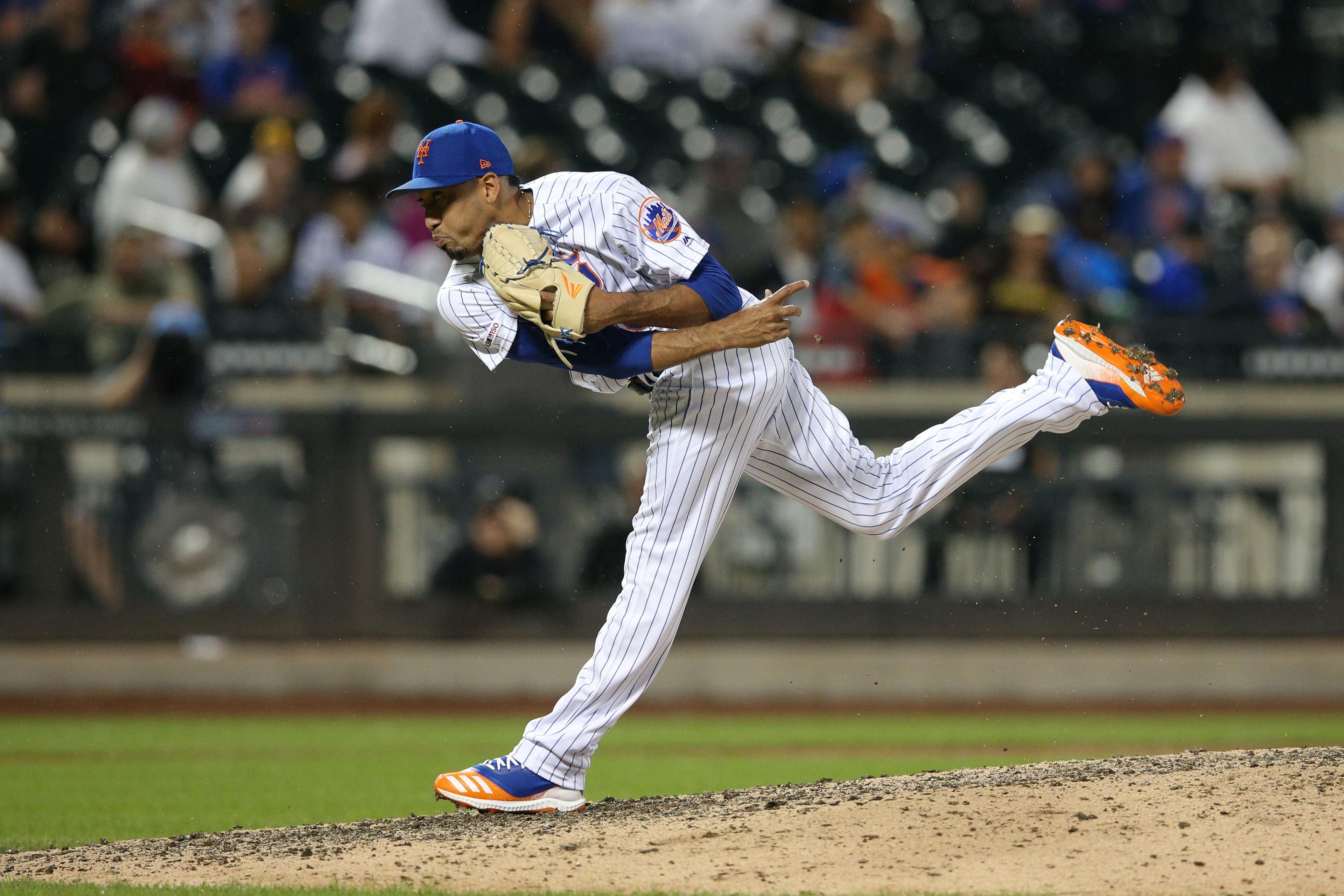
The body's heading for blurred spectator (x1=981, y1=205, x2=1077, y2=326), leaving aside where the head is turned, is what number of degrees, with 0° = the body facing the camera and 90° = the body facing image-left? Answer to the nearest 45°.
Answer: approximately 0°

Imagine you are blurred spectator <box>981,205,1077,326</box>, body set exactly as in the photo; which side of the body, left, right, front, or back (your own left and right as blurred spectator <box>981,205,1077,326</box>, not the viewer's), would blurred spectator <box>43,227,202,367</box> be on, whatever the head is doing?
right

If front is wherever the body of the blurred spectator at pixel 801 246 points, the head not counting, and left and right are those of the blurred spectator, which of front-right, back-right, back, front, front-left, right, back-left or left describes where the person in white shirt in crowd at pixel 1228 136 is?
back-left

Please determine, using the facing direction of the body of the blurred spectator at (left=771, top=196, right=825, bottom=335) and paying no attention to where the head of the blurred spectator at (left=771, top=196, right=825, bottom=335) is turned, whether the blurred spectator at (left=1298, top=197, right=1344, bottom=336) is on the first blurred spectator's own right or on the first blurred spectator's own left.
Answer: on the first blurred spectator's own left

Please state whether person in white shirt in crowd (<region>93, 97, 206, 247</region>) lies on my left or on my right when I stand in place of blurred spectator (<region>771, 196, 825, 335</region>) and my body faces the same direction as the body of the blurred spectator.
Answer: on my right

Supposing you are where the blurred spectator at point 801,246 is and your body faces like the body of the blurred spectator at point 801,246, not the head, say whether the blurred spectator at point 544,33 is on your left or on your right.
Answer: on your right

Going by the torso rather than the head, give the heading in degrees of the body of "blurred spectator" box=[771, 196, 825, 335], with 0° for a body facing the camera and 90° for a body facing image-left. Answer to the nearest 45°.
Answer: approximately 0°

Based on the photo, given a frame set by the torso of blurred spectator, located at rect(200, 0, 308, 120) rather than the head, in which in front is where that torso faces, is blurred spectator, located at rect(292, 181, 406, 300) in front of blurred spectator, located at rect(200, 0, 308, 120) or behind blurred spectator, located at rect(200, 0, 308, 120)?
in front

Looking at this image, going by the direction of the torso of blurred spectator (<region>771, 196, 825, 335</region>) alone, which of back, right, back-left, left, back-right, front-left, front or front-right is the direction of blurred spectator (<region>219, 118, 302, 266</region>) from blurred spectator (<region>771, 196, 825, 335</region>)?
right

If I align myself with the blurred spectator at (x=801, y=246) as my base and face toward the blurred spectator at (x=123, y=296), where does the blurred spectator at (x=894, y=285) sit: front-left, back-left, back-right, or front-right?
back-left

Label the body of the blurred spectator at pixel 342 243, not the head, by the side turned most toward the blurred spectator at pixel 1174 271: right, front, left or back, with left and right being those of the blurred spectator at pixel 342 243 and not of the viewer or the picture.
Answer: left
